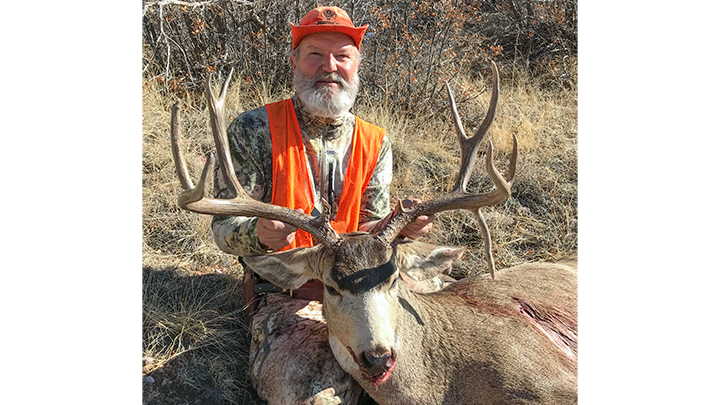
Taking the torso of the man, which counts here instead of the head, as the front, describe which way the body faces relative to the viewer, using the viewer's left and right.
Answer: facing the viewer
